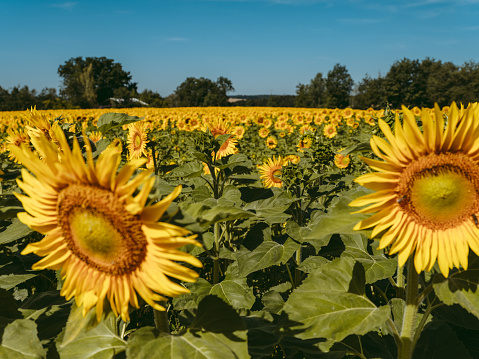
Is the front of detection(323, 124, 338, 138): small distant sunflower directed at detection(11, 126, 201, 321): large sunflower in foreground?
yes

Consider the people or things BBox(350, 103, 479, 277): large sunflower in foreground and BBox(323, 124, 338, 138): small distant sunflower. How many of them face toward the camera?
2

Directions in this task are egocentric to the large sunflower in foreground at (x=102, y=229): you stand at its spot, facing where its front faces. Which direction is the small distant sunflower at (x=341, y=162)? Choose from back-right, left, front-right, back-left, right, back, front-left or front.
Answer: back

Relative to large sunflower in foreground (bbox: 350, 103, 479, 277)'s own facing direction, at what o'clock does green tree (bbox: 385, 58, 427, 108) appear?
The green tree is roughly at 6 o'clock from the large sunflower in foreground.

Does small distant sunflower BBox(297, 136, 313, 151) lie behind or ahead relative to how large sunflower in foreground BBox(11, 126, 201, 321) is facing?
behind

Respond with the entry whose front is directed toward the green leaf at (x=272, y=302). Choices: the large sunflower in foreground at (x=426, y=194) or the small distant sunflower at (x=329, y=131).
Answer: the small distant sunflower

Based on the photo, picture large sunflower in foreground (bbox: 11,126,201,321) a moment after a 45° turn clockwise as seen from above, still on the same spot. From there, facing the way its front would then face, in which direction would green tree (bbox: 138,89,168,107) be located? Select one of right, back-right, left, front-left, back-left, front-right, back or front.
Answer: right

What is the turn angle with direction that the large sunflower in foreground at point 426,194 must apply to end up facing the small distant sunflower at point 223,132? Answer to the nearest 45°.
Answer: approximately 135° to its right

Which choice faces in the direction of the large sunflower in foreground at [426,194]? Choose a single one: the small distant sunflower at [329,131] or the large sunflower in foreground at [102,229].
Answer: the small distant sunflower
